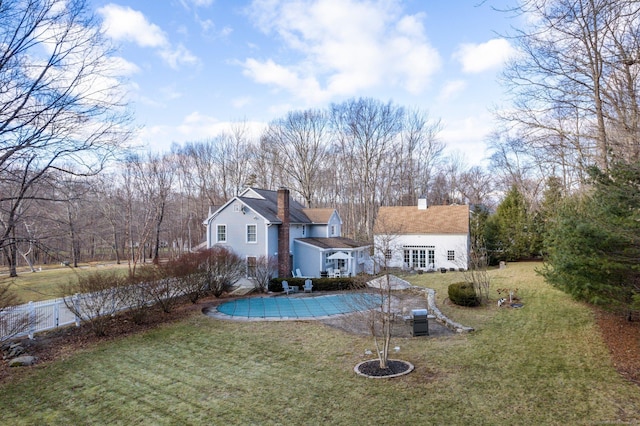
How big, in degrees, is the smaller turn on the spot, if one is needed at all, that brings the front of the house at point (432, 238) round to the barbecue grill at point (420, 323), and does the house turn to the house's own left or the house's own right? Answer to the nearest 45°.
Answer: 0° — it already faces it

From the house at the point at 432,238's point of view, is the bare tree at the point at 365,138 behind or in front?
behind

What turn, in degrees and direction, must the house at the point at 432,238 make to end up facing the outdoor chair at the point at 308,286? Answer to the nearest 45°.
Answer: approximately 45° to its right

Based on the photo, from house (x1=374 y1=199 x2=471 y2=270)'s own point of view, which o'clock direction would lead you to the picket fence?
The picket fence is roughly at 1 o'clock from the house.

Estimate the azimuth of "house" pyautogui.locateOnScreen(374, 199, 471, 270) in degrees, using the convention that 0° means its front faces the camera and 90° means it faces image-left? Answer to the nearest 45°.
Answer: approximately 0°

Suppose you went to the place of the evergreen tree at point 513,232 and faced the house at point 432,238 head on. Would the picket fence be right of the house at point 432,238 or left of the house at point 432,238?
left

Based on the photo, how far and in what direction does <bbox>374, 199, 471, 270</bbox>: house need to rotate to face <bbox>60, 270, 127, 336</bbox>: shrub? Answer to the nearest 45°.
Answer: approximately 45° to its right

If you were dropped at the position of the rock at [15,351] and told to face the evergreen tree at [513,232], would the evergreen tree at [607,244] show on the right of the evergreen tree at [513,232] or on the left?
right
